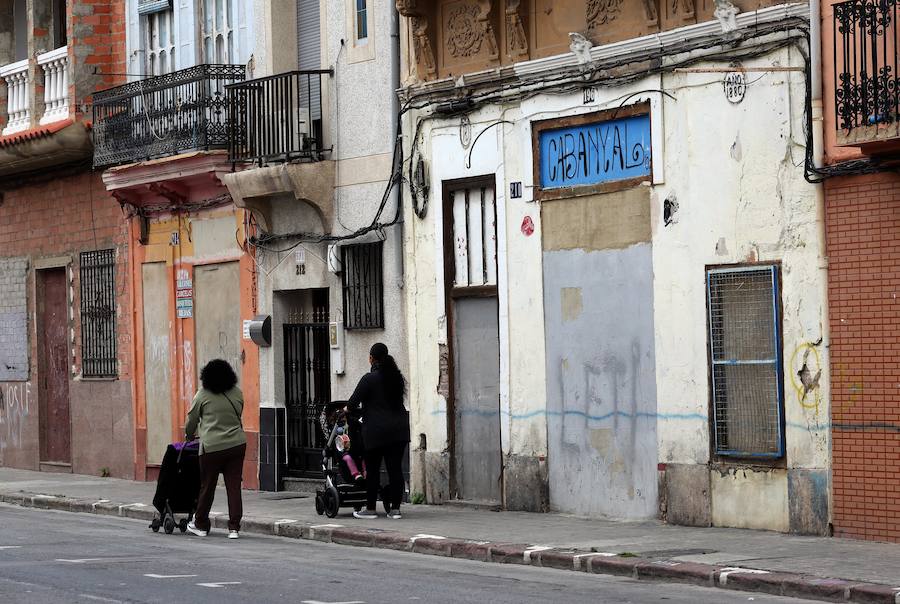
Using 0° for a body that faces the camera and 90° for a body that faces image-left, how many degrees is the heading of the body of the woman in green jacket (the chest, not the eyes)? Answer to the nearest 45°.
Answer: approximately 135°

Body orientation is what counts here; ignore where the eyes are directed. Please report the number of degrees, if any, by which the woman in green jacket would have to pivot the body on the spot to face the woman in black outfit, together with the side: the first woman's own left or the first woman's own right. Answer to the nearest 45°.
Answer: approximately 90° to the first woman's own right

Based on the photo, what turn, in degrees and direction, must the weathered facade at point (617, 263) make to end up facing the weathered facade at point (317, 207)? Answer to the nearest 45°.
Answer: approximately 90° to its right

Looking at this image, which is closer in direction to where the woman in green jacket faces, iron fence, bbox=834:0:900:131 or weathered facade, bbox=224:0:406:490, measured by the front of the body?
the weathered facade

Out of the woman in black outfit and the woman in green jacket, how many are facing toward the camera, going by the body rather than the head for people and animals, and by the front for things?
0

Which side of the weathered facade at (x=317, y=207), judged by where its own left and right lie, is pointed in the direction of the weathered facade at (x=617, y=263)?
left

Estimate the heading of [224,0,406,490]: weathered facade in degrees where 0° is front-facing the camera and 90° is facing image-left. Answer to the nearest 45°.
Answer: approximately 45°

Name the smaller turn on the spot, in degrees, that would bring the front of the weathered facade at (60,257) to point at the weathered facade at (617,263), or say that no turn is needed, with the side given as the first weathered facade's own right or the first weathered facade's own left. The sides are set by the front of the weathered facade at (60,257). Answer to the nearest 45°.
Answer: approximately 90° to the first weathered facade's own left

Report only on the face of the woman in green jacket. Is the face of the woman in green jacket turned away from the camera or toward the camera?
away from the camera

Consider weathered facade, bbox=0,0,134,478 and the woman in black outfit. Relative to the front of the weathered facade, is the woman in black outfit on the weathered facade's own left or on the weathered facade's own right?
on the weathered facade's own left

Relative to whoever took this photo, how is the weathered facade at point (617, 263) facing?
facing the viewer and to the left of the viewer

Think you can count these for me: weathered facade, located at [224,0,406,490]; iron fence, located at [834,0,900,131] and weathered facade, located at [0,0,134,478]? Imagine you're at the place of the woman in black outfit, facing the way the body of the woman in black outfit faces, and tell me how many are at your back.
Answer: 1
